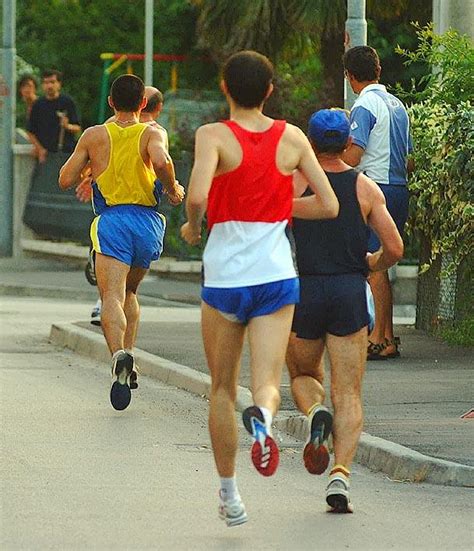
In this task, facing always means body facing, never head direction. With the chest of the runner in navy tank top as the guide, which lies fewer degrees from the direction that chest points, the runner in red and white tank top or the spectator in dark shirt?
the spectator in dark shirt

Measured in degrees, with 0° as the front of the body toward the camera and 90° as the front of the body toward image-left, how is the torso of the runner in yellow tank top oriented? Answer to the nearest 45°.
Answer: approximately 180°

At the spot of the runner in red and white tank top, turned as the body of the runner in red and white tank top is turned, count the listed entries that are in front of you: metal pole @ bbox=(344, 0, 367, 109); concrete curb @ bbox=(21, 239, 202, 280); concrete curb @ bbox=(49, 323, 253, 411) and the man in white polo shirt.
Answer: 4

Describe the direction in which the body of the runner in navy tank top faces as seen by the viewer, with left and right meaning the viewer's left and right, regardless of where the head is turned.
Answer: facing away from the viewer

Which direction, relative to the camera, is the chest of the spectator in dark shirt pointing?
toward the camera

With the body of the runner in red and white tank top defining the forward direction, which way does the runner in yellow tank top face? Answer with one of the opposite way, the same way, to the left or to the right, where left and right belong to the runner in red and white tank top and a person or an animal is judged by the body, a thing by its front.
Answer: the same way

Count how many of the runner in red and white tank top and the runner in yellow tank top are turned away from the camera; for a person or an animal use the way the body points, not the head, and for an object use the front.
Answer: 2

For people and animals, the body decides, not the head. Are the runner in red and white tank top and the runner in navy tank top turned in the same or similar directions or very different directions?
same or similar directions

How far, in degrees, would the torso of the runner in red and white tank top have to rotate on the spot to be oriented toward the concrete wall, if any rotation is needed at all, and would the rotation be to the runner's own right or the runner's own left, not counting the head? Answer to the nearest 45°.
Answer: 0° — they already face it

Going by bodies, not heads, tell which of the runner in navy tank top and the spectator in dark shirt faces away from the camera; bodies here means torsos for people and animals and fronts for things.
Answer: the runner in navy tank top

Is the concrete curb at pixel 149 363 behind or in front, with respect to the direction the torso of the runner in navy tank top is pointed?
in front

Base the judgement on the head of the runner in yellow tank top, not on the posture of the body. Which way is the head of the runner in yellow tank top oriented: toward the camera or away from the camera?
away from the camera

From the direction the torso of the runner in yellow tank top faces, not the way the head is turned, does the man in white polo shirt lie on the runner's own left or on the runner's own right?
on the runner's own right

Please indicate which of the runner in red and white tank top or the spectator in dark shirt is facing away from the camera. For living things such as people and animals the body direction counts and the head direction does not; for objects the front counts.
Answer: the runner in red and white tank top

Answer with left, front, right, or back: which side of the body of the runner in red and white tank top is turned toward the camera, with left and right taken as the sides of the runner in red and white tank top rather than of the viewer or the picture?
back
